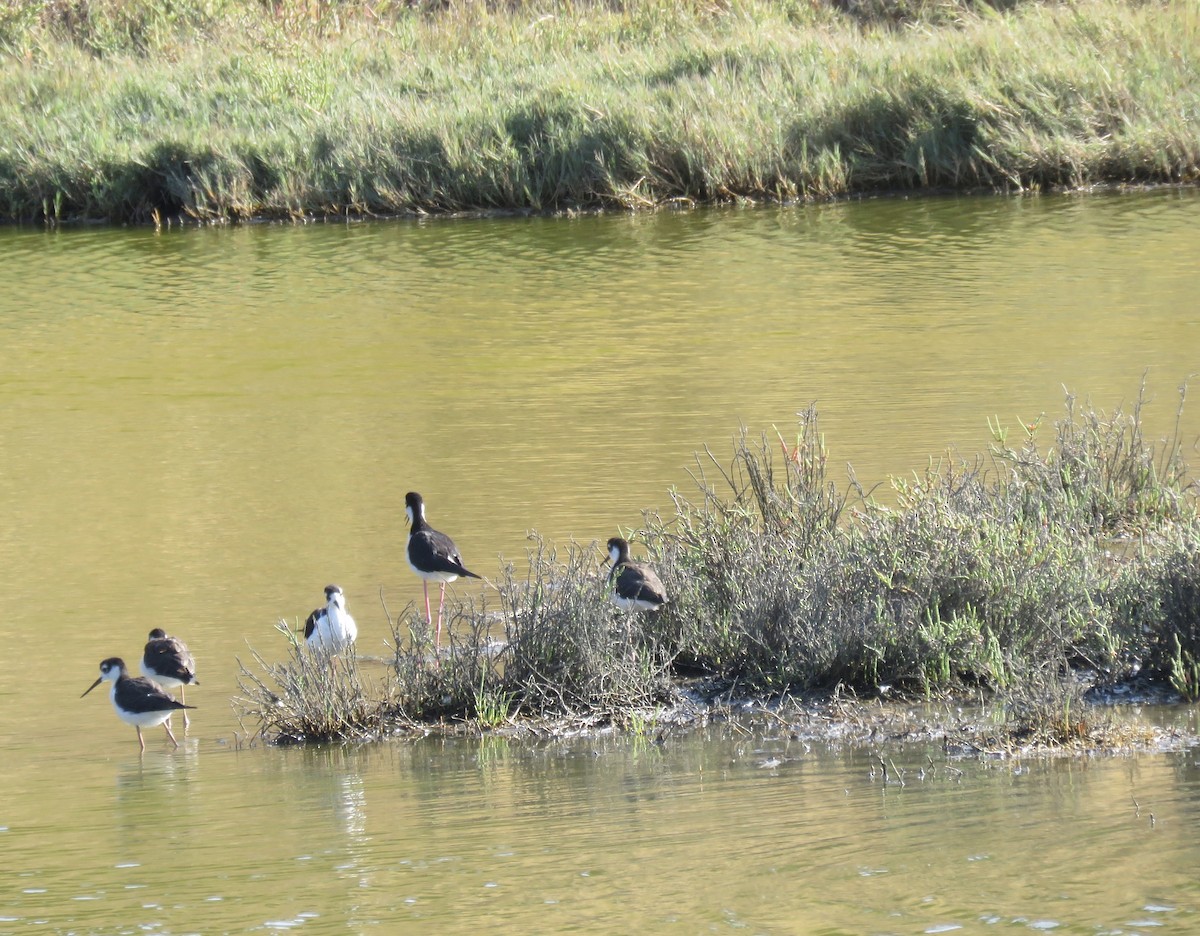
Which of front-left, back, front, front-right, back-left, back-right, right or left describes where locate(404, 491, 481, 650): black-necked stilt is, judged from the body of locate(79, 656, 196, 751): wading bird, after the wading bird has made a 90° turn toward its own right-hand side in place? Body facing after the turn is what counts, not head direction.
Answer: front-right

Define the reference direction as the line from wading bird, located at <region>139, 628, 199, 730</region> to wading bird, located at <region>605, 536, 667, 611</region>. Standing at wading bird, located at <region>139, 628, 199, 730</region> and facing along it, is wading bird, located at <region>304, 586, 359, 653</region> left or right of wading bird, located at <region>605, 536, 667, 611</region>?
left

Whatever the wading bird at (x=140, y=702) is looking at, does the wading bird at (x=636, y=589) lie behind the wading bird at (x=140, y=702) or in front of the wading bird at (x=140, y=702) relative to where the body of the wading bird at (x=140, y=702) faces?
behind

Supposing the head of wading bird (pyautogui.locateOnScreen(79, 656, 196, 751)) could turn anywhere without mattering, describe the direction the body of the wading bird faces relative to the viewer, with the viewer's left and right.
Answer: facing to the left of the viewer

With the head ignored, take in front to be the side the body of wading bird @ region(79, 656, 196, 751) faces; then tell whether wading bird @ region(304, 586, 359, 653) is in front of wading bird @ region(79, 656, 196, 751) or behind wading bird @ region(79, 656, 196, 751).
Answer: behind
